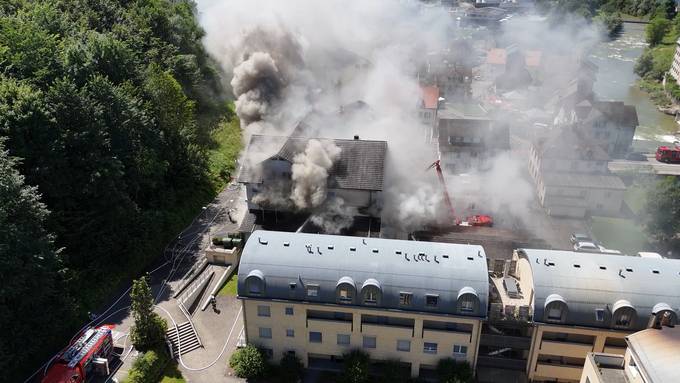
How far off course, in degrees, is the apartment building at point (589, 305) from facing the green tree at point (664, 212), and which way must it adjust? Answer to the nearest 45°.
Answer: approximately 180°

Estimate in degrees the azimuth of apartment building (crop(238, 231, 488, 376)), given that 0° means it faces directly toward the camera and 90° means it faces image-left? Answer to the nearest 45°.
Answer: approximately 0°

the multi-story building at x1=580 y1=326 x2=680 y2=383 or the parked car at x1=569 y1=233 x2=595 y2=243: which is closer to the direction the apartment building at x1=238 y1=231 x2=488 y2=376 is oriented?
the multi-story building

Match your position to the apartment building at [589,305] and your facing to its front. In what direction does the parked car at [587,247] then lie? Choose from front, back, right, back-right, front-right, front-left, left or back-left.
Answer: back

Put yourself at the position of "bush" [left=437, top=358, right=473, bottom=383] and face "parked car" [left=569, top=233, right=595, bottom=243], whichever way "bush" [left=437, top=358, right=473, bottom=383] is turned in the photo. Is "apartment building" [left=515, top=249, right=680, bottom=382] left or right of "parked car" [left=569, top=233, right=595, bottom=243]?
right

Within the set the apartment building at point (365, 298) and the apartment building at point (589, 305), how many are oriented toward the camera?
2

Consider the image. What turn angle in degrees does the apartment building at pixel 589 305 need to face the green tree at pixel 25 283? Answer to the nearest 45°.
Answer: approximately 45° to its right

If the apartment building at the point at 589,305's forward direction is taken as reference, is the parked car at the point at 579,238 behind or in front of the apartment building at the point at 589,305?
behind

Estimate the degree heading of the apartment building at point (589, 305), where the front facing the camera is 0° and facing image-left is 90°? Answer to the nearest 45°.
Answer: approximately 0°

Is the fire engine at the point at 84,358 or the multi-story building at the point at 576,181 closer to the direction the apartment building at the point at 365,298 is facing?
the fire engine

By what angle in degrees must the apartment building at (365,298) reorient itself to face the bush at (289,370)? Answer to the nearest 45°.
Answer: approximately 90° to its right
